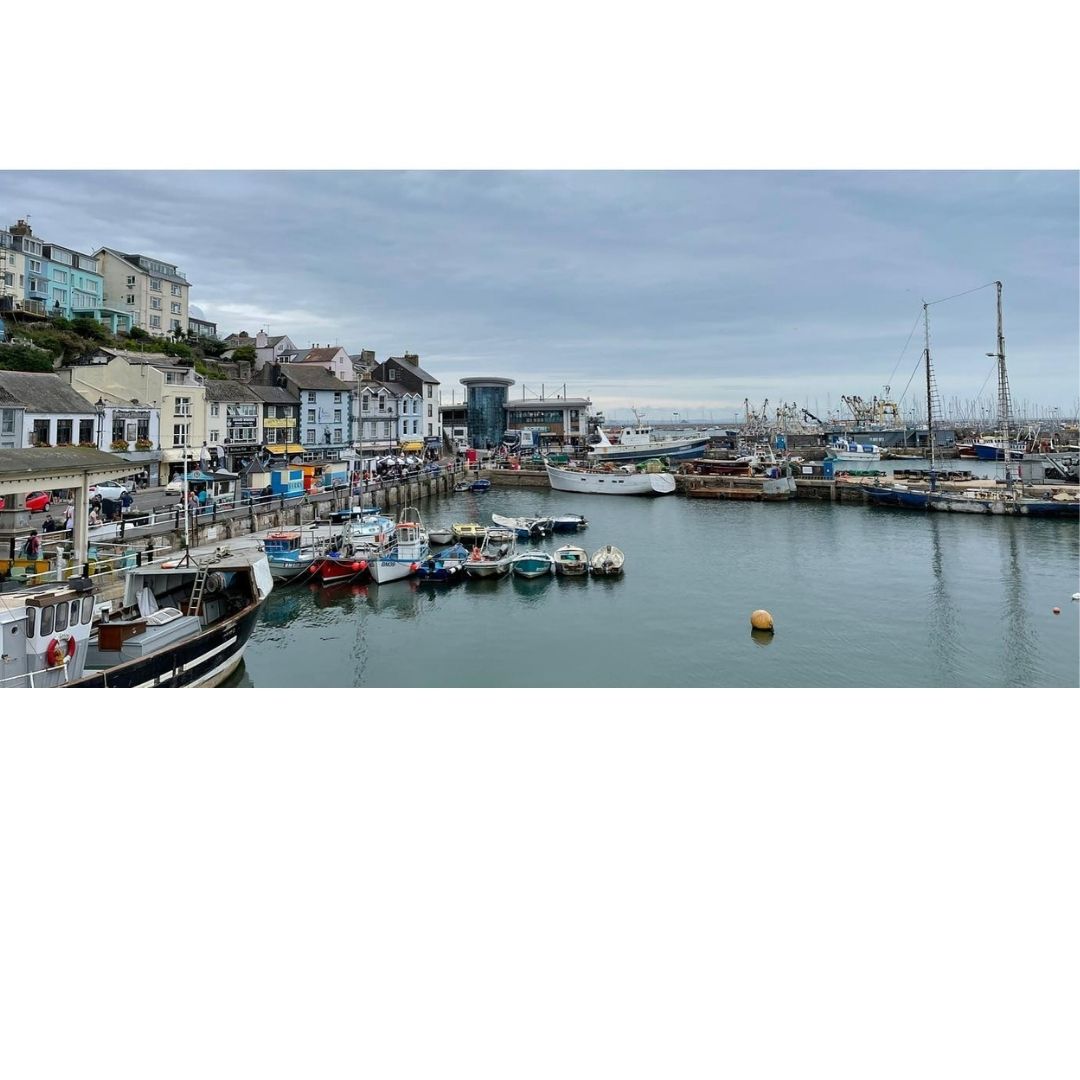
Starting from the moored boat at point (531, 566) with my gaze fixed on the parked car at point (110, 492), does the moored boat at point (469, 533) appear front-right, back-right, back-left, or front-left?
front-right

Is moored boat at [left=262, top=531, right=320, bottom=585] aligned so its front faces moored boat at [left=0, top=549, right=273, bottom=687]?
no

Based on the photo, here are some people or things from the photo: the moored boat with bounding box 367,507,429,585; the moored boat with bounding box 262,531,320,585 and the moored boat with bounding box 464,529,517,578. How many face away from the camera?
0

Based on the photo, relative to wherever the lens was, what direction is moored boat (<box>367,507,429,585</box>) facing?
facing the viewer and to the left of the viewer

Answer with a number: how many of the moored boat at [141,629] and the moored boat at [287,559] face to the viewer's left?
0

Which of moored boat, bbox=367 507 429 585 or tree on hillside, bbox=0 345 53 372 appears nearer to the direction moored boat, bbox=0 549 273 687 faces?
the moored boat

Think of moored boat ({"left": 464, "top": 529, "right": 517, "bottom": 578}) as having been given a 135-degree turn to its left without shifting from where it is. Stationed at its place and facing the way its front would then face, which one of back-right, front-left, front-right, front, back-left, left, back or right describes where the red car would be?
back

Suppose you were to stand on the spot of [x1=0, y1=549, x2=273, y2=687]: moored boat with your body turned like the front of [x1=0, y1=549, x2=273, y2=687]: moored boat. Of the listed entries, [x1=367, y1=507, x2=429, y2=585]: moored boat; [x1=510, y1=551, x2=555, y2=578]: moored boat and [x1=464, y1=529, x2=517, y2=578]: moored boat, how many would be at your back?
0

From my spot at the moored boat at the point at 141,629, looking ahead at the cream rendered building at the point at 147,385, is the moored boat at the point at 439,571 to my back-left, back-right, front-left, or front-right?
front-right

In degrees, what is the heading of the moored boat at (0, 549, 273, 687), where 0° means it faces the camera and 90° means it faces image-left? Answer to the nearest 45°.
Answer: approximately 225°

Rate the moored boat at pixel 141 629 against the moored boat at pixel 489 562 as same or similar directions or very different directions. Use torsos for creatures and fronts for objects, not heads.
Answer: very different directions

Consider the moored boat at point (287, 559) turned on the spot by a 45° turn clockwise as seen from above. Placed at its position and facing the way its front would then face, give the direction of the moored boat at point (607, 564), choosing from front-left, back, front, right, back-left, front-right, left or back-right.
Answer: left

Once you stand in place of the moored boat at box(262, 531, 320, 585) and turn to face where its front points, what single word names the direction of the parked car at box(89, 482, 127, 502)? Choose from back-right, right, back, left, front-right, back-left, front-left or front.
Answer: back

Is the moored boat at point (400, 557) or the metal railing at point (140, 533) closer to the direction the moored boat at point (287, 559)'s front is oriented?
the moored boat

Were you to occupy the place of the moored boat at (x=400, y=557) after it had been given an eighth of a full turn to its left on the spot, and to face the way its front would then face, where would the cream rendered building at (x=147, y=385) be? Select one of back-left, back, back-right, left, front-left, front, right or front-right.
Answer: back-right

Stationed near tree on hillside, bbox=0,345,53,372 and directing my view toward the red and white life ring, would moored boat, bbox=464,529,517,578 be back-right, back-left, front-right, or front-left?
front-left

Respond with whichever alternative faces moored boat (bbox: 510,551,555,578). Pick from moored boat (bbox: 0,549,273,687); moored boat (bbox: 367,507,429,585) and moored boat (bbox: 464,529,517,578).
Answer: moored boat (bbox: 0,549,273,687)

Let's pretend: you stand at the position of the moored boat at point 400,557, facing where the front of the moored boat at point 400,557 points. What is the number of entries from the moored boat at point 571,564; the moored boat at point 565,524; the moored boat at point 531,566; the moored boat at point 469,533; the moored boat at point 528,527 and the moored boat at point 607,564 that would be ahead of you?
0
